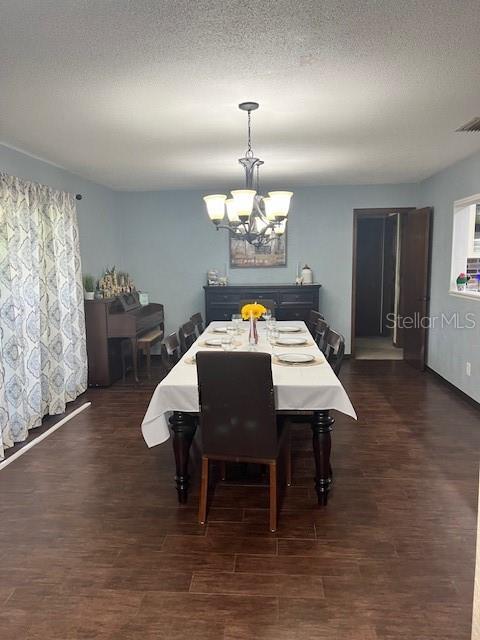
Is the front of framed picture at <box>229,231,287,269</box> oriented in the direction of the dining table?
yes

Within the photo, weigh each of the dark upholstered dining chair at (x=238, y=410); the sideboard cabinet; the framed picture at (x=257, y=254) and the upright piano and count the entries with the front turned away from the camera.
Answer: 1

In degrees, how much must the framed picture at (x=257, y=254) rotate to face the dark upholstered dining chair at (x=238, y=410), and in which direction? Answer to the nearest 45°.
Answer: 0° — it already faces it

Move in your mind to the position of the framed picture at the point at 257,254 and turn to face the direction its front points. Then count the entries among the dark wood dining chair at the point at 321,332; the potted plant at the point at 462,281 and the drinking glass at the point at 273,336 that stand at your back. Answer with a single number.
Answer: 0

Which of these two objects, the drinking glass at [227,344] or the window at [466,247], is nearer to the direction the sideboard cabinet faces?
the drinking glass

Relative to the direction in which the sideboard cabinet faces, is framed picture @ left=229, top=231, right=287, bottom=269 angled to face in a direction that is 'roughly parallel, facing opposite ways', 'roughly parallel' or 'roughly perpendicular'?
roughly parallel

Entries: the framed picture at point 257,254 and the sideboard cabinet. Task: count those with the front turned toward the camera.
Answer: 2

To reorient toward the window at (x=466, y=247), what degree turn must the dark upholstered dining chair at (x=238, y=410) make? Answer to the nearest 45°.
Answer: approximately 45° to its right

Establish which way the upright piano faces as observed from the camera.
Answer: facing the viewer and to the right of the viewer

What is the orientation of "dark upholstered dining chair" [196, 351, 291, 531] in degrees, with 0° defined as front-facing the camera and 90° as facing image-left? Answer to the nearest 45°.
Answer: approximately 180°

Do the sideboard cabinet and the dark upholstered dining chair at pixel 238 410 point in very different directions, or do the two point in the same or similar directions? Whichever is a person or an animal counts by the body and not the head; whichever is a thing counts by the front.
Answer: very different directions

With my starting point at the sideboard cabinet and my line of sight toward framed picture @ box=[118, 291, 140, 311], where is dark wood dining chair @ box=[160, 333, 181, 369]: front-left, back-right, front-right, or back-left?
front-left

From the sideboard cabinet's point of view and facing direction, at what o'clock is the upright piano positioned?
The upright piano is roughly at 2 o'clock from the sideboard cabinet.

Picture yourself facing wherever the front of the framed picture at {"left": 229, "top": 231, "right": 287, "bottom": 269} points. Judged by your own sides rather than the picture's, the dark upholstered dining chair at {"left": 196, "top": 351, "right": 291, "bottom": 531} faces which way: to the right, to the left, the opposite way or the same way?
the opposite way

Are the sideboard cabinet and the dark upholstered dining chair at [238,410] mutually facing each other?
yes

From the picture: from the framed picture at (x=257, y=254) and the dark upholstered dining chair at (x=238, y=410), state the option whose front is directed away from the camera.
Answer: the dark upholstered dining chair

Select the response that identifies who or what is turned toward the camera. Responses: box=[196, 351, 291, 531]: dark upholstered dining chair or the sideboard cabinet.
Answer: the sideboard cabinet

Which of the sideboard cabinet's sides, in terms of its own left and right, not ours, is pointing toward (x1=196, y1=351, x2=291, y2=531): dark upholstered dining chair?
front

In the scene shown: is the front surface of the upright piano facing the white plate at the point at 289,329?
yes

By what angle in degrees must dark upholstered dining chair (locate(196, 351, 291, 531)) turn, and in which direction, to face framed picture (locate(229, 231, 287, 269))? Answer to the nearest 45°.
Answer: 0° — it already faces it

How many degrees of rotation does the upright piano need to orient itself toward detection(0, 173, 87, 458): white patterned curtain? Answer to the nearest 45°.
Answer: approximately 90° to its right

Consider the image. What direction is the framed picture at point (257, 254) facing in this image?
toward the camera
